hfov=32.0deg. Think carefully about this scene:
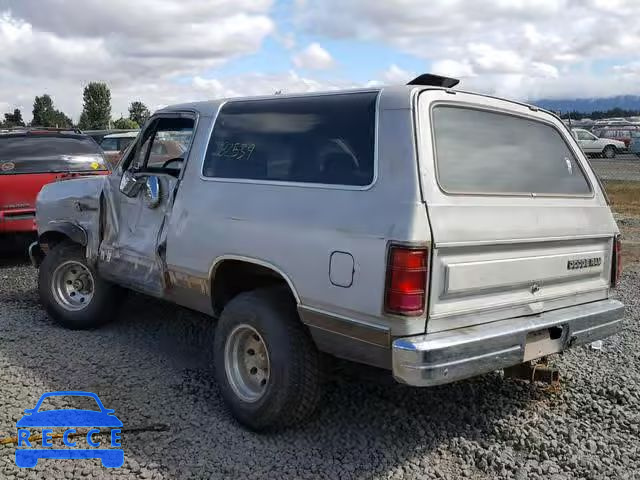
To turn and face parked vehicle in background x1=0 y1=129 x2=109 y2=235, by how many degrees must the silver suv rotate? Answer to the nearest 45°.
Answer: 0° — it already faces it

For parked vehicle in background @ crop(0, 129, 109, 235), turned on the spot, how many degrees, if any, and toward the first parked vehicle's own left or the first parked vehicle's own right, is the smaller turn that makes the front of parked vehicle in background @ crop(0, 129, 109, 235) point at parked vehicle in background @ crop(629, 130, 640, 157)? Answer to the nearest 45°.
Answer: approximately 45° to the first parked vehicle's own right

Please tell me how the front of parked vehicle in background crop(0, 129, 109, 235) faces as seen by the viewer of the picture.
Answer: facing away from the viewer

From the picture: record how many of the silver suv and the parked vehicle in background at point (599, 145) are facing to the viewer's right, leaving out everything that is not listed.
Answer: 1

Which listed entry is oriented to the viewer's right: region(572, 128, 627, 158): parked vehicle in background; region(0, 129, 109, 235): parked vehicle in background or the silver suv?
region(572, 128, 627, 158): parked vehicle in background

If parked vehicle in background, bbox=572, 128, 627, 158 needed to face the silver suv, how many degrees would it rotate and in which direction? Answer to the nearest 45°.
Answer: approximately 90° to its right

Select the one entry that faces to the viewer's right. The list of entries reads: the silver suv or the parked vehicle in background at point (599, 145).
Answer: the parked vehicle in background

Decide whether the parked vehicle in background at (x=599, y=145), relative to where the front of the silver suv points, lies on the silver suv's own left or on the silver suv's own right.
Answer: on the silver suv's own right

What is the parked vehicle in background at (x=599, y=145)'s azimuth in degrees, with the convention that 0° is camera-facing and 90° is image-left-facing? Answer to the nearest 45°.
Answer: approximately 270°

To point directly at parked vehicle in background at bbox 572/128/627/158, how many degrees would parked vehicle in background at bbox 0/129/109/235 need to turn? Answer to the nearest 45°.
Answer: approximately 45° to its right

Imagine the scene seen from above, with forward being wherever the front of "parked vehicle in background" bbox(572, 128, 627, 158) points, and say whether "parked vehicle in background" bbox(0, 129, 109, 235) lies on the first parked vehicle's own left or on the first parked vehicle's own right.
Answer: on the first parked vehicle's own right

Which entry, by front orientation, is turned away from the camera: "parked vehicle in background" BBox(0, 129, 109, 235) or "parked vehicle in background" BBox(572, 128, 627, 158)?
"parked vehicle in background" BBox(0, 129, 109, 235)
